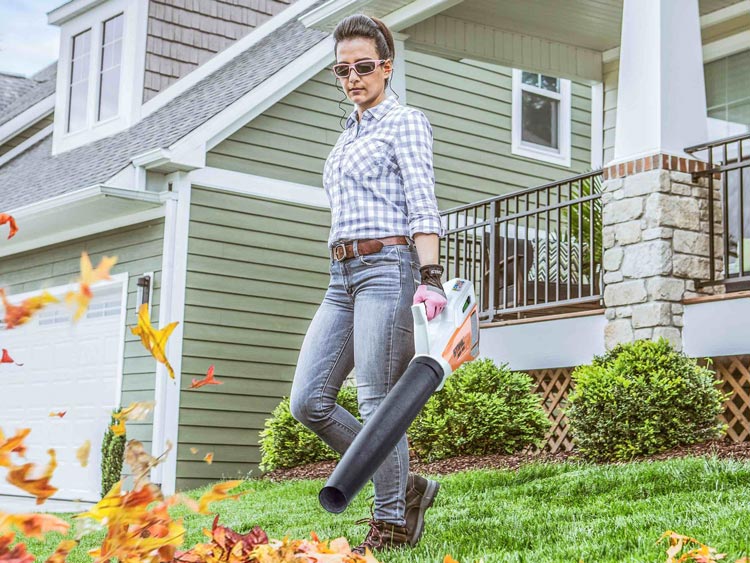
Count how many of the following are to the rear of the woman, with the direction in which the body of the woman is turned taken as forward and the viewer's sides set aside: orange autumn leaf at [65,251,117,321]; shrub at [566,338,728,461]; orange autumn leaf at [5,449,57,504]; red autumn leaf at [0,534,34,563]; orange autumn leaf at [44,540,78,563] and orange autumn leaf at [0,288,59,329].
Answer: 1

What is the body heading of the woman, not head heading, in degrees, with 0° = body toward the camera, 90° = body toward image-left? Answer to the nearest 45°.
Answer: approximately 45°

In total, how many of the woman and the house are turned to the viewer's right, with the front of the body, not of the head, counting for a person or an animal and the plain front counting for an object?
0

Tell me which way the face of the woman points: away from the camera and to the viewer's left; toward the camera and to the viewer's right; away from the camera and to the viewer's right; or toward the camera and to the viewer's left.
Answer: toward the camera and to the viewer's left

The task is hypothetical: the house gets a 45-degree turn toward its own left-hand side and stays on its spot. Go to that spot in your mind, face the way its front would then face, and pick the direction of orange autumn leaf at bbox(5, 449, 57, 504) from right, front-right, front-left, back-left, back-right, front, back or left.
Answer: front

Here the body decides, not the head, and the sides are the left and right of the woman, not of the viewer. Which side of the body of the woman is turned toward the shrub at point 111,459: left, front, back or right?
right

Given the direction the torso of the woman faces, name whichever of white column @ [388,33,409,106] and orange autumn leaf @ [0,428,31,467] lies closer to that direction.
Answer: the orange autumn leaf

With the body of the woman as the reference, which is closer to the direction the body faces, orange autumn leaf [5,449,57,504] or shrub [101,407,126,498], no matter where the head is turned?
the orange autumn leaf

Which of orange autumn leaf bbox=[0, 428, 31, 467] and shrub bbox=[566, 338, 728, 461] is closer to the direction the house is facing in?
the orange autumn leaf

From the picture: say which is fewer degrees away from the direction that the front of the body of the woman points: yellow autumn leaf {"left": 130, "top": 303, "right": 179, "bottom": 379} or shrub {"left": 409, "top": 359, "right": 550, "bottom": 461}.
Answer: the yellow autumn leaf

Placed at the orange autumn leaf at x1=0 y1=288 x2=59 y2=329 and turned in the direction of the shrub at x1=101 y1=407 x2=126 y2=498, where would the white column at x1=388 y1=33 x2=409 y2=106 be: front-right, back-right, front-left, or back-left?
front-right

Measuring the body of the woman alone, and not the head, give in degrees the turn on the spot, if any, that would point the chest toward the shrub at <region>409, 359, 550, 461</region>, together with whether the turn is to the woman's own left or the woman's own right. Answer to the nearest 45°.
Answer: approximately 135° to the woman's own right

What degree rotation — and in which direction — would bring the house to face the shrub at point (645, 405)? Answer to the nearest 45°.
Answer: approximately 90° to its left
